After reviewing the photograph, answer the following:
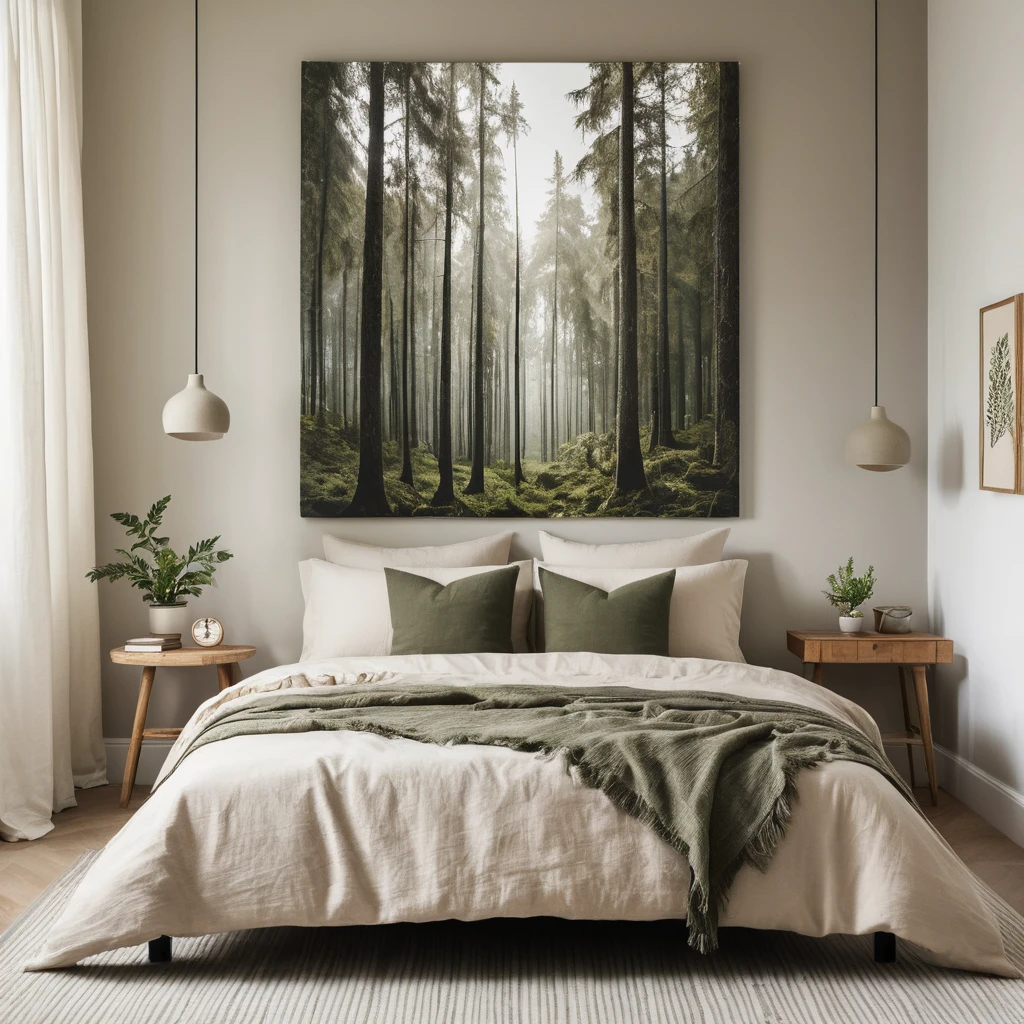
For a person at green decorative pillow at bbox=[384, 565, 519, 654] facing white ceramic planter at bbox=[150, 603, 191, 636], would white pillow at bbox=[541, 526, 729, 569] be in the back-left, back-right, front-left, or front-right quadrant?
back-right

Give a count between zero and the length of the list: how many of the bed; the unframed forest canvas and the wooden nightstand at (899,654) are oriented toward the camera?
3

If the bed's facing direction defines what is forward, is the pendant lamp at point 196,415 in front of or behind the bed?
behind

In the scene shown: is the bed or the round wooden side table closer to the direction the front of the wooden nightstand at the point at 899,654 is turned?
the bed

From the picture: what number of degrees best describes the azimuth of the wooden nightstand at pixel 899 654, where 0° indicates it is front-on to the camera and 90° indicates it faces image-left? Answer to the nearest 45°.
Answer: approximately 0°

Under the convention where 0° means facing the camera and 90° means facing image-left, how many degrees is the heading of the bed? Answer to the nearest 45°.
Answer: approximately 0°

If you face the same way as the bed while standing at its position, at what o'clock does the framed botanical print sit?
The framed botanical print is roughly at 8 o'clock from the bed.

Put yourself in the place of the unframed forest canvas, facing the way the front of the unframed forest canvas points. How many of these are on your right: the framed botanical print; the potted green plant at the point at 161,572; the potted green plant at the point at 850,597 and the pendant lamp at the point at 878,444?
1

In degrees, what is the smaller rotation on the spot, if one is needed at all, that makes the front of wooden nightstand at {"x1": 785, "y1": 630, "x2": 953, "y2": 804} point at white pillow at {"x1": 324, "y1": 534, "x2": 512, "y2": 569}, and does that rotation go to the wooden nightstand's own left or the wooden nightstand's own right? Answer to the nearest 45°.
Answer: approximately 90° to the wooden nightstand's own right

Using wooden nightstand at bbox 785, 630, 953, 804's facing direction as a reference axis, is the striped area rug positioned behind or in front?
in front

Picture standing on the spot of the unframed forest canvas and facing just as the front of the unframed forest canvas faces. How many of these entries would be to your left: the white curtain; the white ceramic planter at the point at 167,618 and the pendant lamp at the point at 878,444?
1

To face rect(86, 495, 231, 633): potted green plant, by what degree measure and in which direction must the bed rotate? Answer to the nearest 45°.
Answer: approximately 135° to its right

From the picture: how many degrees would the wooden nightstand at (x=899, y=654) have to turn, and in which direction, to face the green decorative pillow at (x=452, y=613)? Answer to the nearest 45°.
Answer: approximately 45° to its right
